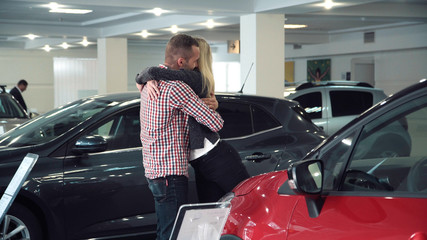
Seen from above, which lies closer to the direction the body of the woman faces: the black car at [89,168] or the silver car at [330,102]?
the black car

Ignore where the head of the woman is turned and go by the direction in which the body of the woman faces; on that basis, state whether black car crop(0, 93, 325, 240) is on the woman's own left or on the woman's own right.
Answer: on the woman's own right

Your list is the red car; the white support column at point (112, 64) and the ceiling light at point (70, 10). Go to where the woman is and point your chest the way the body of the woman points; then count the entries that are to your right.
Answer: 2

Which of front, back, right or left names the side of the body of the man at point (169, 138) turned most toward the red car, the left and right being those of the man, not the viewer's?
right

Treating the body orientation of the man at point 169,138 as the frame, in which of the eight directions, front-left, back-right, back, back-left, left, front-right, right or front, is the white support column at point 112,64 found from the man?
front-left

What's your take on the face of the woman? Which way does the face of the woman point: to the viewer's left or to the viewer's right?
to the viewer's left

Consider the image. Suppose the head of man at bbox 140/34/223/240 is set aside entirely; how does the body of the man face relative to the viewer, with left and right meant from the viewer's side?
facing away from the viewer and to the right of the viewer

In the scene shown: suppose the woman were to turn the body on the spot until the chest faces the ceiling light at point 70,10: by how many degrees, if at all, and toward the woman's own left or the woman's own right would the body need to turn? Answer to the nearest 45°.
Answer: approximately 90° to the woman's own right

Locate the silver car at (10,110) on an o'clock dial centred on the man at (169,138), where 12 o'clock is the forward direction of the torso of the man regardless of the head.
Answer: The silver car is roughly at 10 o'clock from the man.

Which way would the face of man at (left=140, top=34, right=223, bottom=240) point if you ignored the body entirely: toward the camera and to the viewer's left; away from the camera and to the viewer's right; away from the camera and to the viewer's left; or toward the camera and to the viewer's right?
away from the camera and to the viewer's right
